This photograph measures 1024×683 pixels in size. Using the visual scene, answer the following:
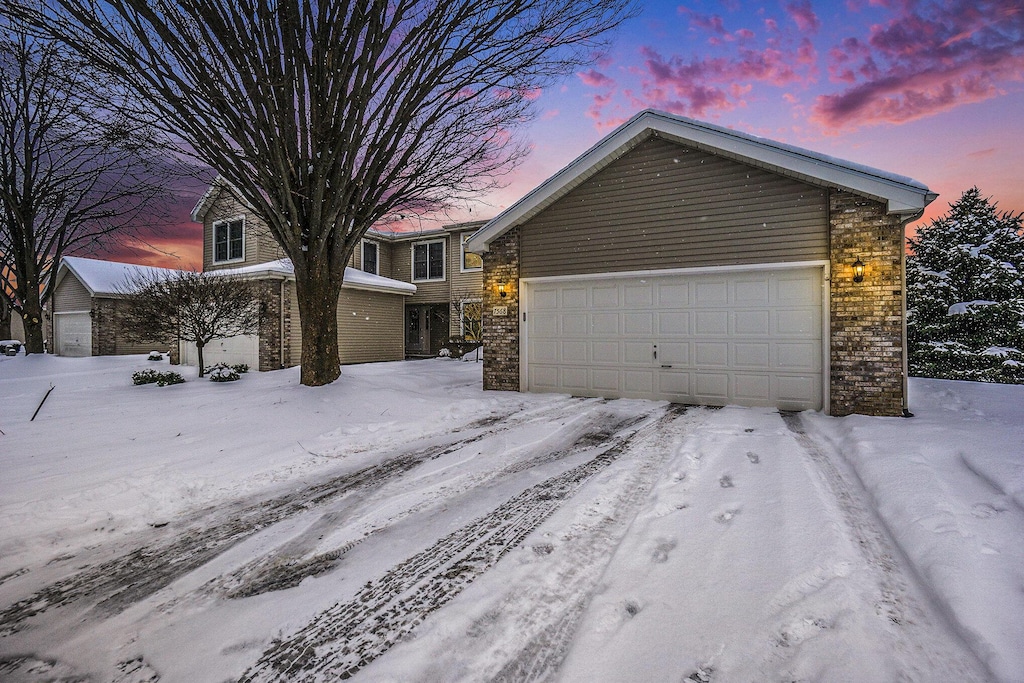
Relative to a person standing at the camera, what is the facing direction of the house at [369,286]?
facing the viewer and to the left of the viewer

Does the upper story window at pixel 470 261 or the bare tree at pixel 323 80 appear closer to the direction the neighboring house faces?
the bare tree

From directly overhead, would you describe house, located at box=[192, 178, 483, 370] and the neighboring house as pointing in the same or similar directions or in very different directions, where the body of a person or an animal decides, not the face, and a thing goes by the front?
same or similar directions

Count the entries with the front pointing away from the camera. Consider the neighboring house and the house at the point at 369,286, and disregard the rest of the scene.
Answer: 0

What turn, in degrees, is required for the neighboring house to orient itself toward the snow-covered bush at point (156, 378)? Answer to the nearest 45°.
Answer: approximately 45° to its left

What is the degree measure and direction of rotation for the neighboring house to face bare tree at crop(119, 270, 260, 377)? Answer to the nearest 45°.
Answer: approximately 45° to its left

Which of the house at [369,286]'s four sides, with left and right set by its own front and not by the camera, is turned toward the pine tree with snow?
left

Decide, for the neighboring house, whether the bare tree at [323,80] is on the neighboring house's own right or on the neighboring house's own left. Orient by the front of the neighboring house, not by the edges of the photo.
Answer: on the neighboring house's own left

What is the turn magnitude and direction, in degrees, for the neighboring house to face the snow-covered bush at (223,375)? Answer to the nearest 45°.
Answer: approximately 45° to its left

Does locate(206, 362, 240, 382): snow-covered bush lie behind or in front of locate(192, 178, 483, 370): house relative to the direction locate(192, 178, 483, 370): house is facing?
in front
